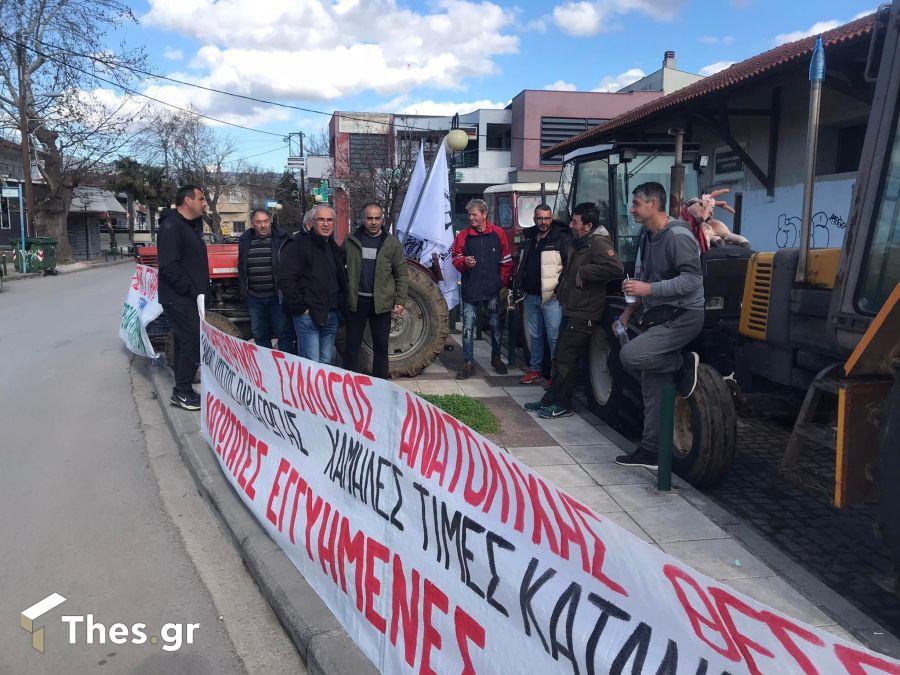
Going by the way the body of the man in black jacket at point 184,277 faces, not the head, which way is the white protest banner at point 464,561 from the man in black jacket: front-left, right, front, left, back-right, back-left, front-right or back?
right

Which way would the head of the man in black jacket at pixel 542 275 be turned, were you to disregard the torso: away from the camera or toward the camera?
toward the camera

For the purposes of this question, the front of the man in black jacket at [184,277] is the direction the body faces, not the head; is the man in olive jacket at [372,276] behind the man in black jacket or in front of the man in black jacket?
in front

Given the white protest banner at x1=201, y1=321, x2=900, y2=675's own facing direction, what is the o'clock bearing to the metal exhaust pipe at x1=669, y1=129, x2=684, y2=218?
The metal exhaust pipe is roughly at 5 o'clock from the white protest banner.

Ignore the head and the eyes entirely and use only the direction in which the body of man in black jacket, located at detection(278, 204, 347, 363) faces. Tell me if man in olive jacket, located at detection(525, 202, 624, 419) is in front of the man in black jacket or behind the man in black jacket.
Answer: in front

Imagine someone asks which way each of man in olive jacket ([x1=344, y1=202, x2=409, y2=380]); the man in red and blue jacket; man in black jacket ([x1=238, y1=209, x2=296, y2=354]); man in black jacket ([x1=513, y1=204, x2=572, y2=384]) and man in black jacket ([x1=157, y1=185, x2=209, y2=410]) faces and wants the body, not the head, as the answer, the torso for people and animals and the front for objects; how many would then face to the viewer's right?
1

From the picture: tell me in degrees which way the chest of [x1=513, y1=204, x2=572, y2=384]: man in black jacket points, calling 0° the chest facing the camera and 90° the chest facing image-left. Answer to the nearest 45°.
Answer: approximately 45°

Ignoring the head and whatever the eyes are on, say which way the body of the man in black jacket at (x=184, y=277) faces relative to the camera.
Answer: to the viewer's right

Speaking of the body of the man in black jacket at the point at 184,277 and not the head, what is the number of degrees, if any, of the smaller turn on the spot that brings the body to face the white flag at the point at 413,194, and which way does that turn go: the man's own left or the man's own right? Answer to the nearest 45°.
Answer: approximately 45° to the man's own left

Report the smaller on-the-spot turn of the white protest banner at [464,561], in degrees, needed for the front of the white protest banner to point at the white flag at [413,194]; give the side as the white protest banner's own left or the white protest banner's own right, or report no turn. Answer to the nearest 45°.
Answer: approximately 135° to the white protest banner's own right

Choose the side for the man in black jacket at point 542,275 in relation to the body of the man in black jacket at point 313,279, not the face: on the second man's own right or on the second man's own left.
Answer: on the second man's own left

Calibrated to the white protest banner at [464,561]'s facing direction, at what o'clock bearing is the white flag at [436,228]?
The white flag is roughly at 4 o'clock from the white protest banner.

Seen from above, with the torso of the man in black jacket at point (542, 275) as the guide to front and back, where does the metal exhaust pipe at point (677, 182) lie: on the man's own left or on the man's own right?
on the man's own left

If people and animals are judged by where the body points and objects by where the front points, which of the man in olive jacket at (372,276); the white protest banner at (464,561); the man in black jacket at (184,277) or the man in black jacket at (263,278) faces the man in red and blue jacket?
the man in black jacket at (184,277)

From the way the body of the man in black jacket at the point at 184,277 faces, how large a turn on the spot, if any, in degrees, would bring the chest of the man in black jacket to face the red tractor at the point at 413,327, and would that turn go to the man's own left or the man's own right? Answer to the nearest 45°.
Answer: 0° — they already face it

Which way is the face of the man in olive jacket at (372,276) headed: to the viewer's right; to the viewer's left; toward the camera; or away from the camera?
toward the camera

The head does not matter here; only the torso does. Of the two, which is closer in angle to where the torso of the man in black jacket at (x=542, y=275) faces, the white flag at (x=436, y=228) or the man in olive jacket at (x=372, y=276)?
the man in olive jacket
